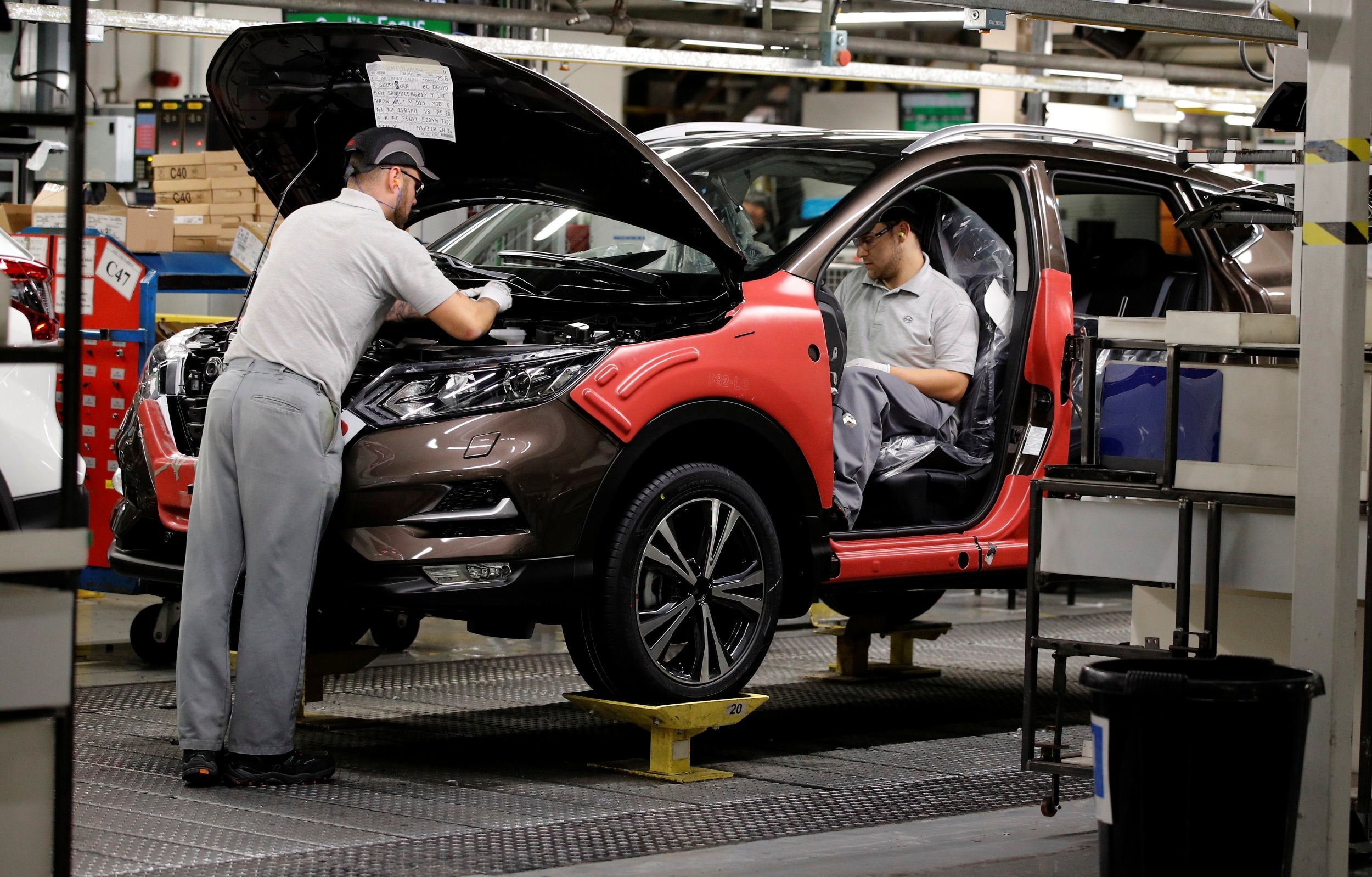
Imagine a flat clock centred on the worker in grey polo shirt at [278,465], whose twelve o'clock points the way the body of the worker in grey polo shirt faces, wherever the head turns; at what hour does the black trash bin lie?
The black trash bin is roughly at 3 o'clock from the worker in grey polo shirt.

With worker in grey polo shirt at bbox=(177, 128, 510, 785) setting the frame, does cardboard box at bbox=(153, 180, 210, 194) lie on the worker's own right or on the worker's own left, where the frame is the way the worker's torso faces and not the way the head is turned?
on the worker's own left

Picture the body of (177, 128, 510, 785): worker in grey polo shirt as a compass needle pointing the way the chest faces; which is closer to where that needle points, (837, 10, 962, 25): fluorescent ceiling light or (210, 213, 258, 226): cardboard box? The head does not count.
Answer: the fluorescent ceiling light

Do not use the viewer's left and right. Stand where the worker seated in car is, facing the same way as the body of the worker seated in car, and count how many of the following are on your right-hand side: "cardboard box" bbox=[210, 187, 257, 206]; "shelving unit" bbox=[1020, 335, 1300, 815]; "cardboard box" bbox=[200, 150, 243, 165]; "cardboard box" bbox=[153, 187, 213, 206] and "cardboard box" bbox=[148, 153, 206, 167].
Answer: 4

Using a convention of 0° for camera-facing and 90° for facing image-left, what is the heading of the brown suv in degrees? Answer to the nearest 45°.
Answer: approximately 45°

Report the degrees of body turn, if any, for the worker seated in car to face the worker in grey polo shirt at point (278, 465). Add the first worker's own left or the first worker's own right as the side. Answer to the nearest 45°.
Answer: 0° — they already face them

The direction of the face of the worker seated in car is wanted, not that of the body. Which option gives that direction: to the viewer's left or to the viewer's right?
to the viewer's left

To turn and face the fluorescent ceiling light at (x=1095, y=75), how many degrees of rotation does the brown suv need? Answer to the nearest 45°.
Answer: approximately 180°

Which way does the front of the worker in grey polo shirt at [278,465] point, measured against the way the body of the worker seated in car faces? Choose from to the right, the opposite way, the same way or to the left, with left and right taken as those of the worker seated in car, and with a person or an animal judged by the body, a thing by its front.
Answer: the opposite way

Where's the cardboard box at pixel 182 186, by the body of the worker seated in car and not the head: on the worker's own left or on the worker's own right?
on the worker's own right

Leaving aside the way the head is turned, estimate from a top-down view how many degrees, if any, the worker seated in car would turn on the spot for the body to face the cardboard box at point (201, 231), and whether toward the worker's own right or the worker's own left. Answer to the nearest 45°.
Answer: approximately 90° to the worker's own right

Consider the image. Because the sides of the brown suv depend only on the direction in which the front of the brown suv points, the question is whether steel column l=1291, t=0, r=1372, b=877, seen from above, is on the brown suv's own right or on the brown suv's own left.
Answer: on the brown suv's own left

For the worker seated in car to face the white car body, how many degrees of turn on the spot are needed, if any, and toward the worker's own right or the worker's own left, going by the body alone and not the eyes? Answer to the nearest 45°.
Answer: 0° — they already face it

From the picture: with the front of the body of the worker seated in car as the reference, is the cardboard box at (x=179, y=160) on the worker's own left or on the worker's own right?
on the worker's own right

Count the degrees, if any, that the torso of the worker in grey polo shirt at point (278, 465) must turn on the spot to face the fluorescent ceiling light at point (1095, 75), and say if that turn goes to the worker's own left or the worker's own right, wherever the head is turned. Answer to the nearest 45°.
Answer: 0° — they already face it
